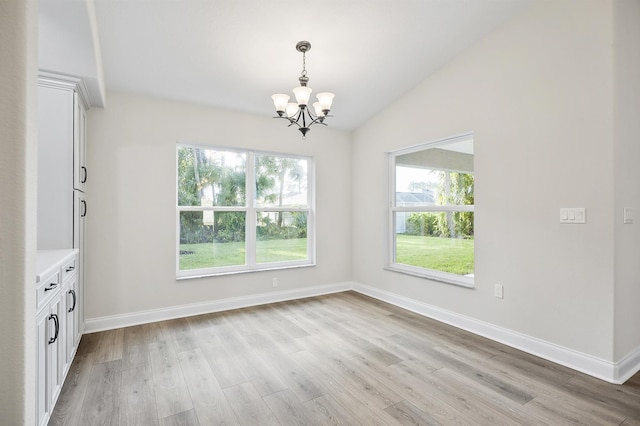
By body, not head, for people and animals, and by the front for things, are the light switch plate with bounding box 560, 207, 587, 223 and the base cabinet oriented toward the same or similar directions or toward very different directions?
very different directions

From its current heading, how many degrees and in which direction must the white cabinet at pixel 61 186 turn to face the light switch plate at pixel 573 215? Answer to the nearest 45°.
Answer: approximately 45° to its right

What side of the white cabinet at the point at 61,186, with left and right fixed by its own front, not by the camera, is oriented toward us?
right

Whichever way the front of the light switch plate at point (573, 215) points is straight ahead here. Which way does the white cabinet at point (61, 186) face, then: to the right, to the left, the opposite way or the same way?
the opposite way

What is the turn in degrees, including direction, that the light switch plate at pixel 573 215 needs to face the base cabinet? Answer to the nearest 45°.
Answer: approximately 45° to its right

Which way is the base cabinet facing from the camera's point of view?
to the viewer's right

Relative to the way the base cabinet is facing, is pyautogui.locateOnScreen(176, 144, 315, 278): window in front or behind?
in front

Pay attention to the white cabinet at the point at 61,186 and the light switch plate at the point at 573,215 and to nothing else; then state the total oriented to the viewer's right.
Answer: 1

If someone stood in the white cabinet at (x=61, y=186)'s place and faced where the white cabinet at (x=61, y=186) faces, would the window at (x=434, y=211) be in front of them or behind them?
in front

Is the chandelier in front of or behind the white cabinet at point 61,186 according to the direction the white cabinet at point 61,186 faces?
in front
